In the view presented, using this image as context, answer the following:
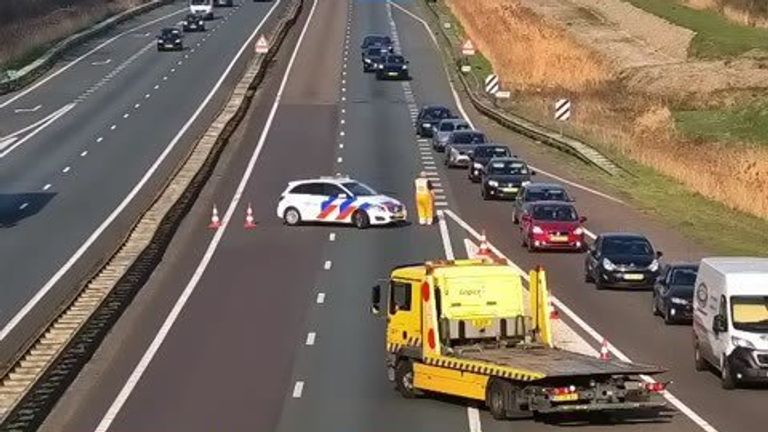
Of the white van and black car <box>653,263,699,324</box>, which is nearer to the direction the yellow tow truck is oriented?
the black car

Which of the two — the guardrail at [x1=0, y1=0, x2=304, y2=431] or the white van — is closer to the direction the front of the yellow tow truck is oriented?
the guardrail

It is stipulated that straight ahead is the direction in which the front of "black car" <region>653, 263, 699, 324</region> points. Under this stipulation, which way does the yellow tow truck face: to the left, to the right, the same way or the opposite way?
the opposite way

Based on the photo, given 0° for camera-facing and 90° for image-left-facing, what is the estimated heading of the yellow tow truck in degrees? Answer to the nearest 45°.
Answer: approximately 135°

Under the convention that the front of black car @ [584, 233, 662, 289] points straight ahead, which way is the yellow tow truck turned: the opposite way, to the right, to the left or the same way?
the opposite way

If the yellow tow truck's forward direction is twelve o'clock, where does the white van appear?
The white van is roughly at 4 o'clock from the yellow tow truck.

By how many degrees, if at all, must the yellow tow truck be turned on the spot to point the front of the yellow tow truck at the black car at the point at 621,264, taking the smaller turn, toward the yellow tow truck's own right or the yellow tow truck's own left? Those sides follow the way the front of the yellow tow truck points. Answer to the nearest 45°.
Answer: approximately 45° to the yellow tow truck's own right
